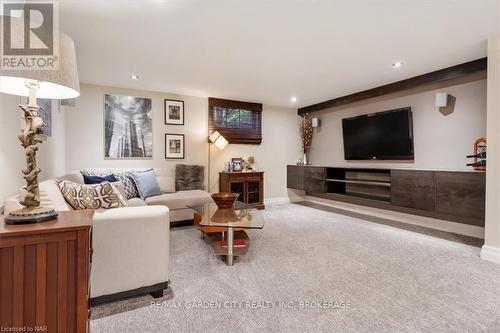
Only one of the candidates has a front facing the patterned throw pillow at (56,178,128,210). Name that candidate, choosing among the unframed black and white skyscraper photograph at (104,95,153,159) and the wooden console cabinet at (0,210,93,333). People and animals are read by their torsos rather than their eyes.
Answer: the unframed black and white skyscraper photograph

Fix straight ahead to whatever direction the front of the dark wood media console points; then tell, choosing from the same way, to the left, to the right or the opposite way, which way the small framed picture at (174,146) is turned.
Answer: to the left

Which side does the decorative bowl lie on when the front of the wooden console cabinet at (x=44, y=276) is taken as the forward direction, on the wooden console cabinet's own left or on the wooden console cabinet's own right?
on the wooden console cabinet's own left

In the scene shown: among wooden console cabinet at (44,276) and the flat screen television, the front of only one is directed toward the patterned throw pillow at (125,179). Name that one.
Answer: the flat screen television

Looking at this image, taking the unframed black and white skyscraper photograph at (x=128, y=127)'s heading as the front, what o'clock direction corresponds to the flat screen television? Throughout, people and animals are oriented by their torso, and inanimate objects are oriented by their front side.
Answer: The flat screen television is roughly at 10 o'clock from the unframed black and white skyscraper photograph.

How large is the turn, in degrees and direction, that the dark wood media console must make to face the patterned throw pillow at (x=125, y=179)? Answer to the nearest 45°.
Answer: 0° — it already faces it

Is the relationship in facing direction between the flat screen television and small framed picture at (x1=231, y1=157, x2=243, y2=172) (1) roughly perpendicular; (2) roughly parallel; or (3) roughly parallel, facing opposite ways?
roughly perpendicular

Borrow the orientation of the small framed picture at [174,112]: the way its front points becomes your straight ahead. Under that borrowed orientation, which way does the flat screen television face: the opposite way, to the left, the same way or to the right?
to the right

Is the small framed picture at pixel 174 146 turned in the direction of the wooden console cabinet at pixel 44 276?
yes

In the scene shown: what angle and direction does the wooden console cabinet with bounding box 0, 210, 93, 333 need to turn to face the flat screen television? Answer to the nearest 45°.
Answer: approximately 90° to its left

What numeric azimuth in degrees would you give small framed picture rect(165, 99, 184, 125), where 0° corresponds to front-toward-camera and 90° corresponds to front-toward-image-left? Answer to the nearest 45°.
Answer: approximately 0°

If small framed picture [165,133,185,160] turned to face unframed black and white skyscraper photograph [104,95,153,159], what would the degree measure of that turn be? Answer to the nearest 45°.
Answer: approximately 90° to its right
